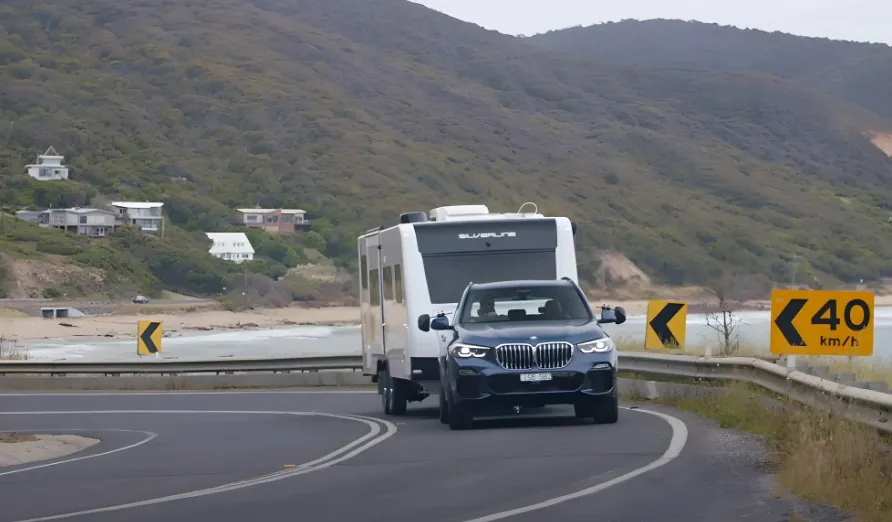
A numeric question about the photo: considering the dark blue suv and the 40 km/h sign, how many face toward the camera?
2

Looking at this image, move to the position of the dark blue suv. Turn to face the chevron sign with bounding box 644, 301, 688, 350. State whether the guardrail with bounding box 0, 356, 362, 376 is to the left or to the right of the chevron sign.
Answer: left

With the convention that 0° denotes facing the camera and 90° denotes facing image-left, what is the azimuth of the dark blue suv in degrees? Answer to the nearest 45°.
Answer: approximately 0°

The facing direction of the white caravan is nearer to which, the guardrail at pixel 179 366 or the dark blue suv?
the dark blue suv

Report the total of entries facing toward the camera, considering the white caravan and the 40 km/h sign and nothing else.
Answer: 2

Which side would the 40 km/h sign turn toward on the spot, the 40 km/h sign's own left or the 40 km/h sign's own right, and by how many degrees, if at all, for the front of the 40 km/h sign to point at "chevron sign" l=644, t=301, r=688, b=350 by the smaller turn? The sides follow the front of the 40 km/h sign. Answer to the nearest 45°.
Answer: approximately 180°

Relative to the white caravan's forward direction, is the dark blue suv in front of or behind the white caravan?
in front

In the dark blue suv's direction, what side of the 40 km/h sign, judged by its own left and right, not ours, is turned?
right

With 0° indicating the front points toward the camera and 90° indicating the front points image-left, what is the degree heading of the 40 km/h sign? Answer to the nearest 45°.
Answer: approximately 0°

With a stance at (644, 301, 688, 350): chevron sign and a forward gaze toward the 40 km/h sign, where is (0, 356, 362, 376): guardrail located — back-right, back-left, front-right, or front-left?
back-right
